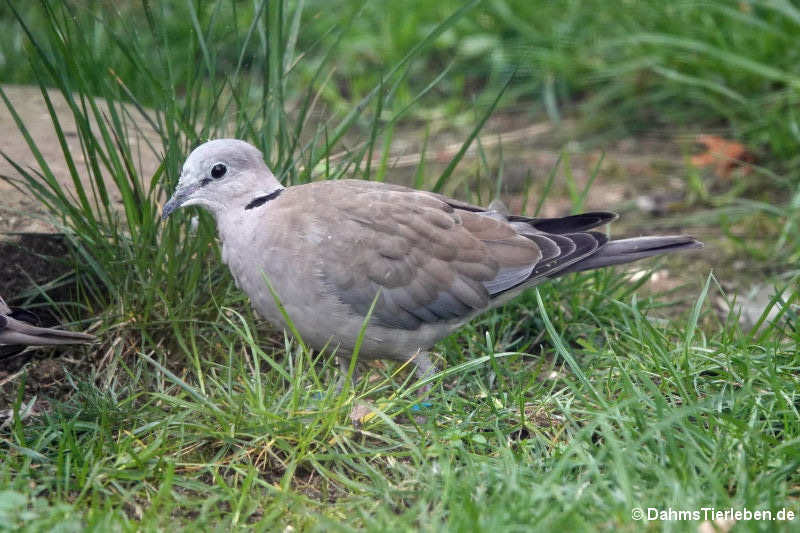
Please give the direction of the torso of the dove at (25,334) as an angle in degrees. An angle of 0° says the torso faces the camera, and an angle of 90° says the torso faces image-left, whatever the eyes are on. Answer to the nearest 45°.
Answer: approximately 90°

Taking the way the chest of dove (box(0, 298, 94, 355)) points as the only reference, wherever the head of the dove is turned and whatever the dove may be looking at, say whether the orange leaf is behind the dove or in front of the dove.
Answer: behind

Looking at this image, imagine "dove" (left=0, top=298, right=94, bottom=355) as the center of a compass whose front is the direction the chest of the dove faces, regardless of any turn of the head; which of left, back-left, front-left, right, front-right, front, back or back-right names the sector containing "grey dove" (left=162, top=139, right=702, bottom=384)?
back

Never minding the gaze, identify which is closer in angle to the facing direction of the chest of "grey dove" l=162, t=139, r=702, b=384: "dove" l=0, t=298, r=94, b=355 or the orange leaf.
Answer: the dove

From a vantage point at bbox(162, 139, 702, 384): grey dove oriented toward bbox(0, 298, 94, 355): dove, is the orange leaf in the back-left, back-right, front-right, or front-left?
back-right

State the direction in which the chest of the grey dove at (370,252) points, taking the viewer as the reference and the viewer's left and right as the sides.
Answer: facing to the left of the viewer

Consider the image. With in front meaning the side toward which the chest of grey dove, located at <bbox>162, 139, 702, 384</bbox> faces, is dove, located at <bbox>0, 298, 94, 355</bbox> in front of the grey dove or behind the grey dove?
in front

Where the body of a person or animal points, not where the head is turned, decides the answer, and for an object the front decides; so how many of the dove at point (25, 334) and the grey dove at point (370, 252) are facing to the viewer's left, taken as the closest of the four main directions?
2

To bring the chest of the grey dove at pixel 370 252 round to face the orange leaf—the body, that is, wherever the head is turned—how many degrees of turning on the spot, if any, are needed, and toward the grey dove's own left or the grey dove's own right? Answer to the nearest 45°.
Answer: approximately 135° to the grey dove's own right
